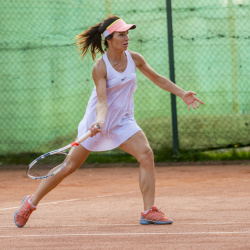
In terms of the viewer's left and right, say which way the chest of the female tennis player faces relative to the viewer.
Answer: facing the viewer and to the right of the viewer

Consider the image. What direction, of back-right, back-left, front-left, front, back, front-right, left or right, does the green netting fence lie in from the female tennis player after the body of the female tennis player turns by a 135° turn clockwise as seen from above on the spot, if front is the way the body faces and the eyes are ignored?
right
